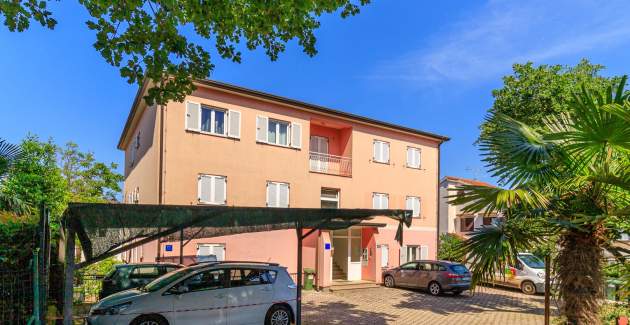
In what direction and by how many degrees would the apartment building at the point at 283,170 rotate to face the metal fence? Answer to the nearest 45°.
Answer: approximately 45° to its right

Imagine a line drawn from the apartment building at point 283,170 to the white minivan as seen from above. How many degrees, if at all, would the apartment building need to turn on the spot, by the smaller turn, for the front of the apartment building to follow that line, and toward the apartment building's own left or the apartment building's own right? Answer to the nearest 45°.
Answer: approximately 45° to the apartment building's own left

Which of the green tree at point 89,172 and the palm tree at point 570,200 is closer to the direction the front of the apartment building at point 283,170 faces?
the palm tree

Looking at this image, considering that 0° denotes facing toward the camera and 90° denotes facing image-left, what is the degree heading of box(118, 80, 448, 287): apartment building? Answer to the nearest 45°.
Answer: approximately 315°

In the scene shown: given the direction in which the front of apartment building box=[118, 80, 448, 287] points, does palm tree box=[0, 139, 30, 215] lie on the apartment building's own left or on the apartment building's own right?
on the apartment building's own right

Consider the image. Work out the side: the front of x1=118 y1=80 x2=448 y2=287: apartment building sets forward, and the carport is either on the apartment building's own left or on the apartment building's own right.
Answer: on the apartment building's own right
